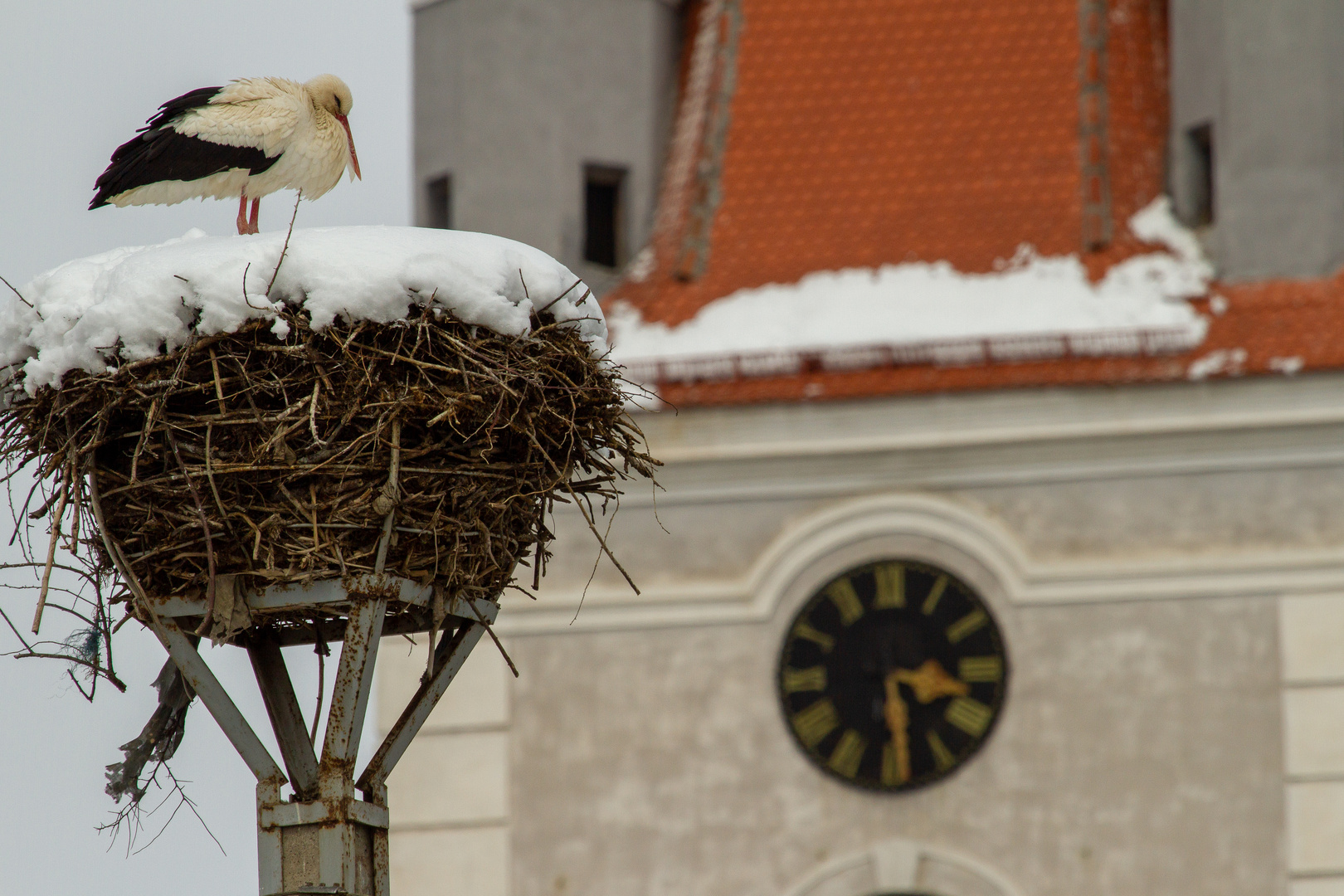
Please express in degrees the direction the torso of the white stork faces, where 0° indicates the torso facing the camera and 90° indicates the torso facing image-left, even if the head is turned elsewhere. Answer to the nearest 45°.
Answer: approximately 270°
